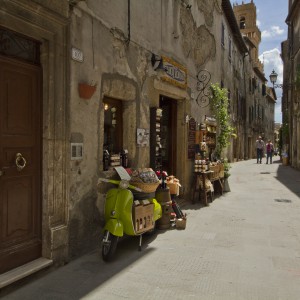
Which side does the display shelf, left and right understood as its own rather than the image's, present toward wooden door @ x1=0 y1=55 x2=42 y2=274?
right

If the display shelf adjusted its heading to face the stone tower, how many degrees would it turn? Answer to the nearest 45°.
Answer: approximately 135° to its left

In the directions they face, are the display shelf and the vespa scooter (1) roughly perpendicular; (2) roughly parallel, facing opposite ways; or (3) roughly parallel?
roughly perpendicular

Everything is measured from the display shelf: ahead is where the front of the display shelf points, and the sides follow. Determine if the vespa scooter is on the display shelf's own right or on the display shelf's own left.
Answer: on the display shelf's own right

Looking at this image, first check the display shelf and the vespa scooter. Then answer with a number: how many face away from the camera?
0

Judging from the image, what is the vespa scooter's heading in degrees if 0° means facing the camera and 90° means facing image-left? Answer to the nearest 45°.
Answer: approximately 45°

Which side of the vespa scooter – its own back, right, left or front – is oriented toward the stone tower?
back

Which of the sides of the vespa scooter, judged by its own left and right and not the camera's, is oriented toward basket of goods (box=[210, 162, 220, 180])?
back
